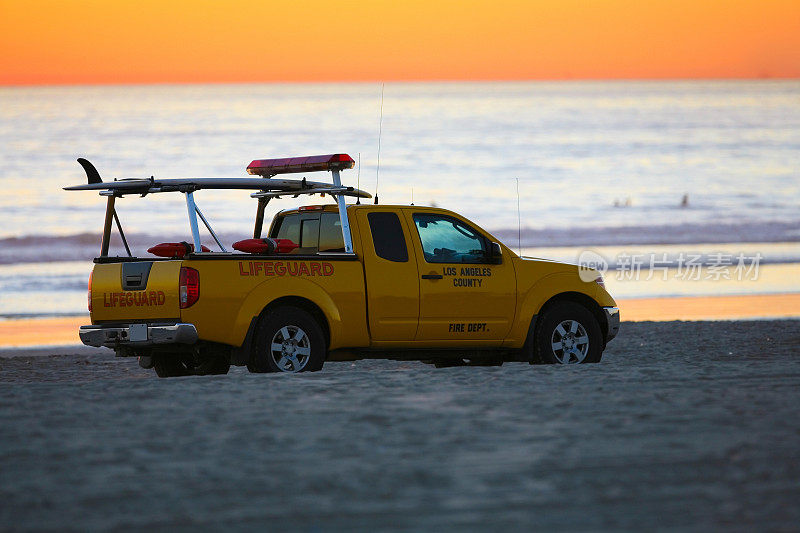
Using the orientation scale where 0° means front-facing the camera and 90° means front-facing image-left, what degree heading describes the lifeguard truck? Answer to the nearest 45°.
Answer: approximately 225°
